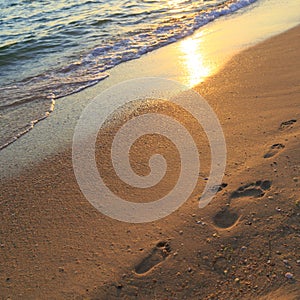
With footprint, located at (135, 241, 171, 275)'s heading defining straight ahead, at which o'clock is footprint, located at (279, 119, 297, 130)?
footprint, located at (279, 119, 297, 130) is roughly at 12 o'clock from footprint, located at (135, 241, 171, 275).

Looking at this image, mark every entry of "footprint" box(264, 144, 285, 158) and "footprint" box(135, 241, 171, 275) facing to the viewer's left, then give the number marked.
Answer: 0

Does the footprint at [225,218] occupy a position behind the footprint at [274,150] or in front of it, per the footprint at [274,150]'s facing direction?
behind

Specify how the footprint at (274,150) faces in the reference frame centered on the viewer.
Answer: facing away from the viewer and to the right of the viewer

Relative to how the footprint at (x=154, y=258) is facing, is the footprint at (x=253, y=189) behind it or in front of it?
in front

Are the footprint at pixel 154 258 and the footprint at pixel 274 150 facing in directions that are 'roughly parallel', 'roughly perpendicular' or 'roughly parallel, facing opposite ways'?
roughly parallel

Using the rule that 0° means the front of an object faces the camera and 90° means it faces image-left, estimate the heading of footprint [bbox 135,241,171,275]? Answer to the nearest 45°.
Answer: approximately 225°

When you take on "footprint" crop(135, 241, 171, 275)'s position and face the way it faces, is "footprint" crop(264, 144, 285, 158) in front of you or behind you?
in front
